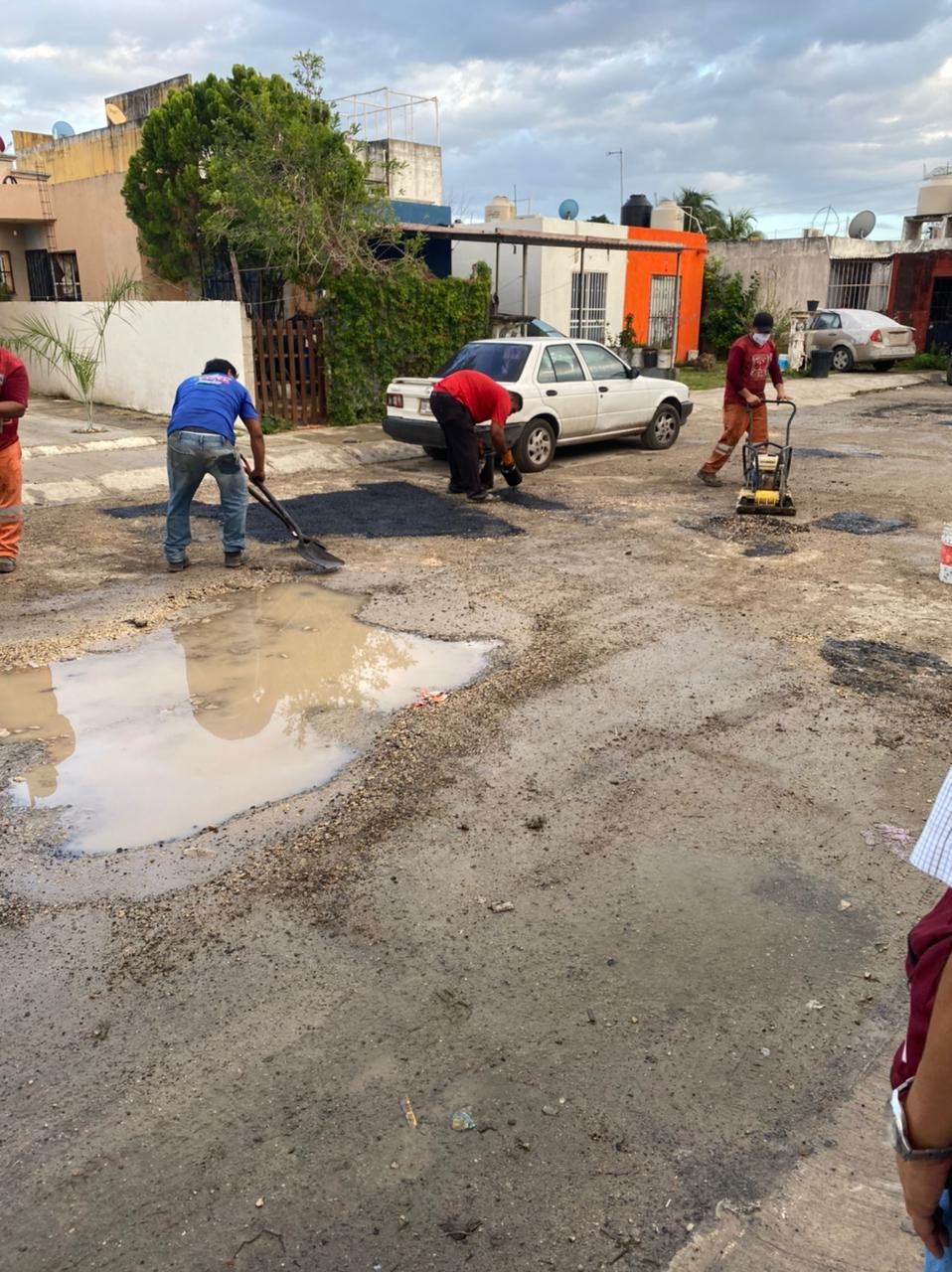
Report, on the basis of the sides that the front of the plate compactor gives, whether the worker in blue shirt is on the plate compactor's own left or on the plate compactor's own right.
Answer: on the plate compactor's own right

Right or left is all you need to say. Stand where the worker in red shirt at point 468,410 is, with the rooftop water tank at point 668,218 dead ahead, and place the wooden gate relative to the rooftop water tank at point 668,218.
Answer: left

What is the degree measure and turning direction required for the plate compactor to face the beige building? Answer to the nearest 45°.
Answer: approximately 135° to its right

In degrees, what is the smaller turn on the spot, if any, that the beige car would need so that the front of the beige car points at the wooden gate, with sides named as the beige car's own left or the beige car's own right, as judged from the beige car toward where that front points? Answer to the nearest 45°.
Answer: approximately 90° to the beige car's own left

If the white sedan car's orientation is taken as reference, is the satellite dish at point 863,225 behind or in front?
in front

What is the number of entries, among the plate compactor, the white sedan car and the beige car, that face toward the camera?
1

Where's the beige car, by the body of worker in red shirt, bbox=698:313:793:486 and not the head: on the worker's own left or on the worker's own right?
on the worker's own left

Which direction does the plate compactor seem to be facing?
toward the camera

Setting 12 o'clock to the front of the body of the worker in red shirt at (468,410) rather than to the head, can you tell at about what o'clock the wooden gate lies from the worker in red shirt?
The wooden gate is roughly at 8 o'clock from the worker in red shirt.

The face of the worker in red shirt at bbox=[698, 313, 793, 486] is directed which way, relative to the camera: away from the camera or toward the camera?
toward the camera

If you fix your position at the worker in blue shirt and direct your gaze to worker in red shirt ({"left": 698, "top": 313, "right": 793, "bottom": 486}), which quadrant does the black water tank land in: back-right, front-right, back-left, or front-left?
front-left

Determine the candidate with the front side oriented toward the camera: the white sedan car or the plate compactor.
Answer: the plate compactor

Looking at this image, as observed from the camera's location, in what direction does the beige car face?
facing away from the viewer and to the left of the viewer

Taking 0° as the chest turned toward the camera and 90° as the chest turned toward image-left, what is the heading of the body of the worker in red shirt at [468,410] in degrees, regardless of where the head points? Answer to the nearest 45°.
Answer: approximately 270°

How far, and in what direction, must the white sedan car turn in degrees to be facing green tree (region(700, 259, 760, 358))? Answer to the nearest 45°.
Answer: approximately 45° to its left

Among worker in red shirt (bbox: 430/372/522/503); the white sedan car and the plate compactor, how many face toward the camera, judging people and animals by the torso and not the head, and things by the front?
1

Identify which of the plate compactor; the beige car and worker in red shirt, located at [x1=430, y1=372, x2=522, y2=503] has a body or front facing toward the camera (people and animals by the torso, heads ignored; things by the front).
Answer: the plate compactor

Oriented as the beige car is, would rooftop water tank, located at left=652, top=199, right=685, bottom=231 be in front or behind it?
in front
